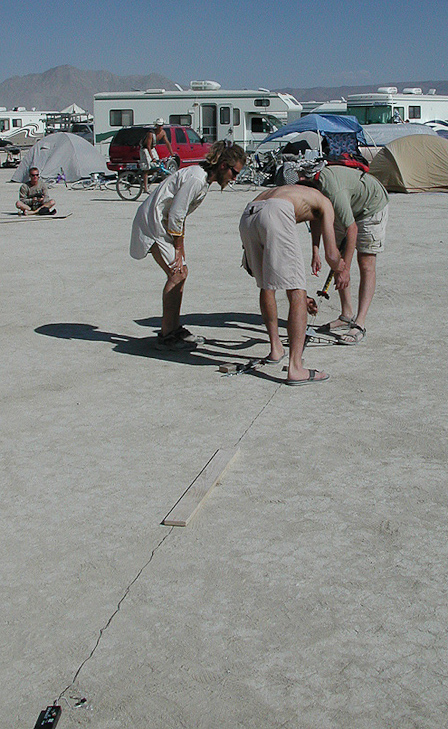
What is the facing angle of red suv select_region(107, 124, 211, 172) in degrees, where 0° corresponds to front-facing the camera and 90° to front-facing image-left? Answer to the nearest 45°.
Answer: approximately 225°

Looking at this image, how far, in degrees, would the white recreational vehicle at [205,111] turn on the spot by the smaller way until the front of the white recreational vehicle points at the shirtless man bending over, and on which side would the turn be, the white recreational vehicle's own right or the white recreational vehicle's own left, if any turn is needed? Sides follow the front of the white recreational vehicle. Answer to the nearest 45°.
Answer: approximately 90° to the white recreational vehicle's own right

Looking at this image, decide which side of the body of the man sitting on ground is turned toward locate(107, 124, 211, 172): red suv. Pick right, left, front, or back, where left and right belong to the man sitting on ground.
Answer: back

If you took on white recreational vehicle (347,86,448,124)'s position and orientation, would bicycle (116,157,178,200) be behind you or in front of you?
in front

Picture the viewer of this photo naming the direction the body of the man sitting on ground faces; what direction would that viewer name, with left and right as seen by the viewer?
facing the viewer

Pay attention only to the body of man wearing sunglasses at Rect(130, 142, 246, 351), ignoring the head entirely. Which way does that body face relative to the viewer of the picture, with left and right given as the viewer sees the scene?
facing to the right of the viewer

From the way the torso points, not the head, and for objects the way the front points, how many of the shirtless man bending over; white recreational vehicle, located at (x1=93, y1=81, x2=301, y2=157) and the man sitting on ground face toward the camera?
1

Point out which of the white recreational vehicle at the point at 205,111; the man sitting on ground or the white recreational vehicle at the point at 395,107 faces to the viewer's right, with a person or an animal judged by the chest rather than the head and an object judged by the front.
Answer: the white recreational vehicle at the point at 205,111

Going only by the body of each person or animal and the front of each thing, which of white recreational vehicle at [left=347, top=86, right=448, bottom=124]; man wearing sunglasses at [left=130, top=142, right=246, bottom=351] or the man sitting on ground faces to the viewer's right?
the man wearing sunglasses

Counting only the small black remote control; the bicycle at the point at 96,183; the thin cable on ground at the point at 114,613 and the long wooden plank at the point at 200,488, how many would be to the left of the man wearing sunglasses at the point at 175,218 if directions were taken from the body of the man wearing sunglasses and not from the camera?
1

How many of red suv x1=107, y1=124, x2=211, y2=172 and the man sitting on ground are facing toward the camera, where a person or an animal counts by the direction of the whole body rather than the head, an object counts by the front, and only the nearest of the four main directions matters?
1

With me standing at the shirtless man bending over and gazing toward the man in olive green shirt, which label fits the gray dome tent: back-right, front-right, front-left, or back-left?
front-left

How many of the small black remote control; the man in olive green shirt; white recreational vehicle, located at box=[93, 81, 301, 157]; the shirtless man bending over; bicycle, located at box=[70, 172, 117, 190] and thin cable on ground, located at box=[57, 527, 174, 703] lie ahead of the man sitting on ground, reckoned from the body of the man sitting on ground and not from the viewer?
4

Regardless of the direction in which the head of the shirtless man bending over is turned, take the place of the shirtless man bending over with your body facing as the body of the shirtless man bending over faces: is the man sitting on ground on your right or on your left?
on your left

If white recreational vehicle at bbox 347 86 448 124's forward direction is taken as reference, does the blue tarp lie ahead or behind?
ahead

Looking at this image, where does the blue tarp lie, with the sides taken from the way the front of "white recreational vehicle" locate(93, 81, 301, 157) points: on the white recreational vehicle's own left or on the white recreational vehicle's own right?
on the white recreational vehicle's own right

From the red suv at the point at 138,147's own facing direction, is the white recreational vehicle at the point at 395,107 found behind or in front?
in front
